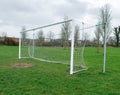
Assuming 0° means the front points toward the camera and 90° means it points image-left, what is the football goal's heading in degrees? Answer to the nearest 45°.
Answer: approximately 45°
